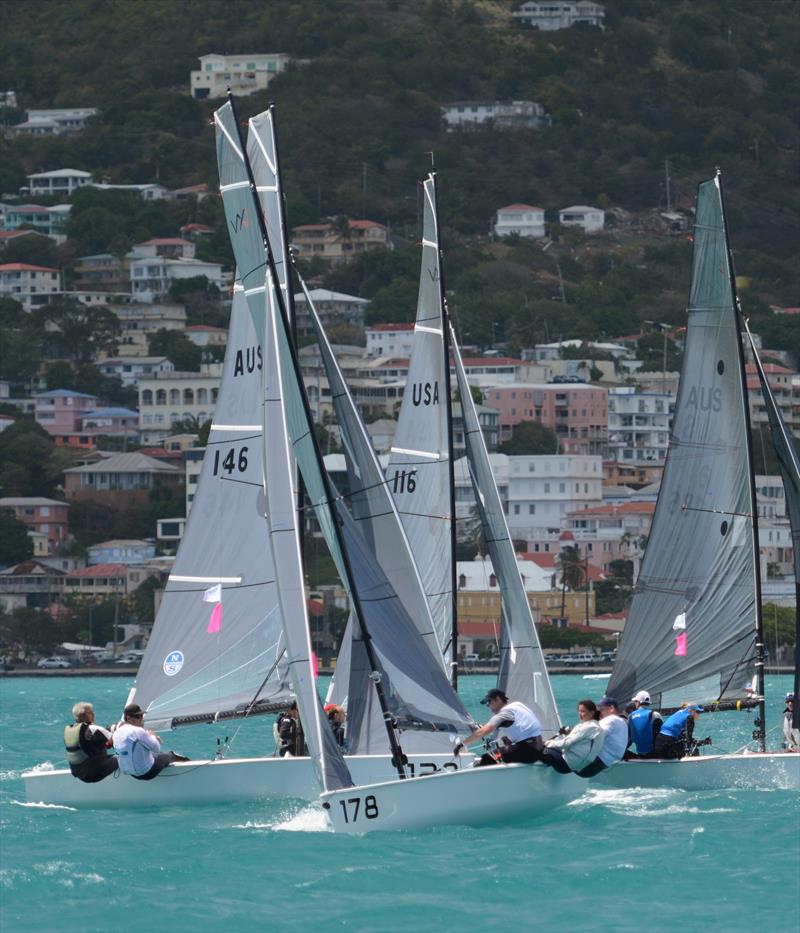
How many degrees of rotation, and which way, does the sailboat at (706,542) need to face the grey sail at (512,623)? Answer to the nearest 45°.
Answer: approximately 180°

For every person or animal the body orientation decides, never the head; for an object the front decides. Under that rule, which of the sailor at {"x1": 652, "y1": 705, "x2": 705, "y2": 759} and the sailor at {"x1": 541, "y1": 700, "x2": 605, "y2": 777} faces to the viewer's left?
the sailor at {"x1": 541, "y1": 700, "x2": 605, "y2": 777}

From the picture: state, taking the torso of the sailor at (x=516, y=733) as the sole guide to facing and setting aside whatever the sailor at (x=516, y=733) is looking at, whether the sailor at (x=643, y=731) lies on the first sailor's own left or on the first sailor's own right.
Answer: on the first sailor's own right

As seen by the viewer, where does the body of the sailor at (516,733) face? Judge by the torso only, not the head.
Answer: to the viewer's left

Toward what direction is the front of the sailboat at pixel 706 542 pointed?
to the viewer's right

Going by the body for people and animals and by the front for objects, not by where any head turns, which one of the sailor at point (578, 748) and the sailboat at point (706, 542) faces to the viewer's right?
the sailboat

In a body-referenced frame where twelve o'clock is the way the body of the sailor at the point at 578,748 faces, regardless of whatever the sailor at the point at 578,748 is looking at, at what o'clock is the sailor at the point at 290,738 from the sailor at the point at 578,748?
the sailor at the point at 290,738 is roughly at 1 o'clock from the sailor at the point at 578,748.
